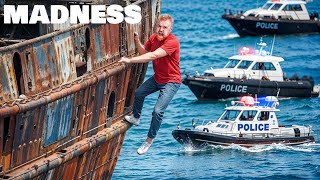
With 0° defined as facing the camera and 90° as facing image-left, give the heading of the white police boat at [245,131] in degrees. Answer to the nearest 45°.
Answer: approximately 90°

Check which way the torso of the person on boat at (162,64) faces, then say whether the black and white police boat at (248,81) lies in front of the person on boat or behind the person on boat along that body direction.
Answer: behind

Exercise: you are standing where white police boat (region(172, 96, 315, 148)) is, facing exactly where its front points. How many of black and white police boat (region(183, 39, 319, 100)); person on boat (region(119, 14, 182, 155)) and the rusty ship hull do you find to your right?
1

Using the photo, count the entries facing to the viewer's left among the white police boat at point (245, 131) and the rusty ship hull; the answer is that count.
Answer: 1

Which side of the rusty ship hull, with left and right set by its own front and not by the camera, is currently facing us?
right

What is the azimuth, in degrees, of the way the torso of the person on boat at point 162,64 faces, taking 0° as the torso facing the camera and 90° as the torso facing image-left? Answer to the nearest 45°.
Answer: approximately 45°
